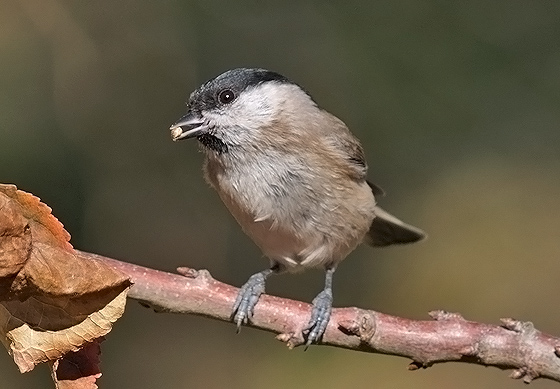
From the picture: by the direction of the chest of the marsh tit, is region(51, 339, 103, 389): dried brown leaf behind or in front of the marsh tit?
in front

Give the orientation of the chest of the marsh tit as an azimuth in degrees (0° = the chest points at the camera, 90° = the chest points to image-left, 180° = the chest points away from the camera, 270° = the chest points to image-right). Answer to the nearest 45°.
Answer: approximately 45°

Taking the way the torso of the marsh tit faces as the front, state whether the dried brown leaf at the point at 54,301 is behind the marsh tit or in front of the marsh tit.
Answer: in front
